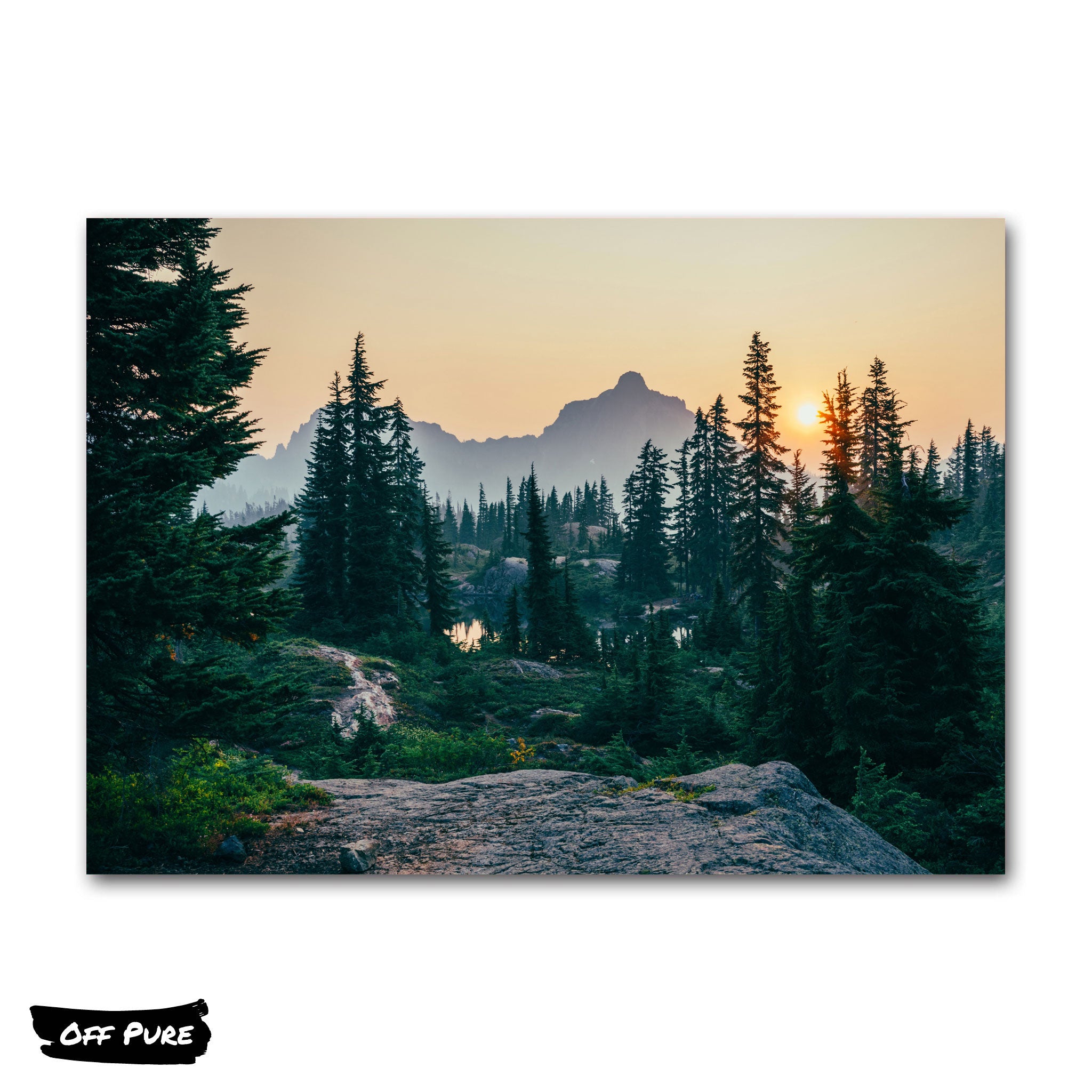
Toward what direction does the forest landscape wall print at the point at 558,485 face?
toward the camera
